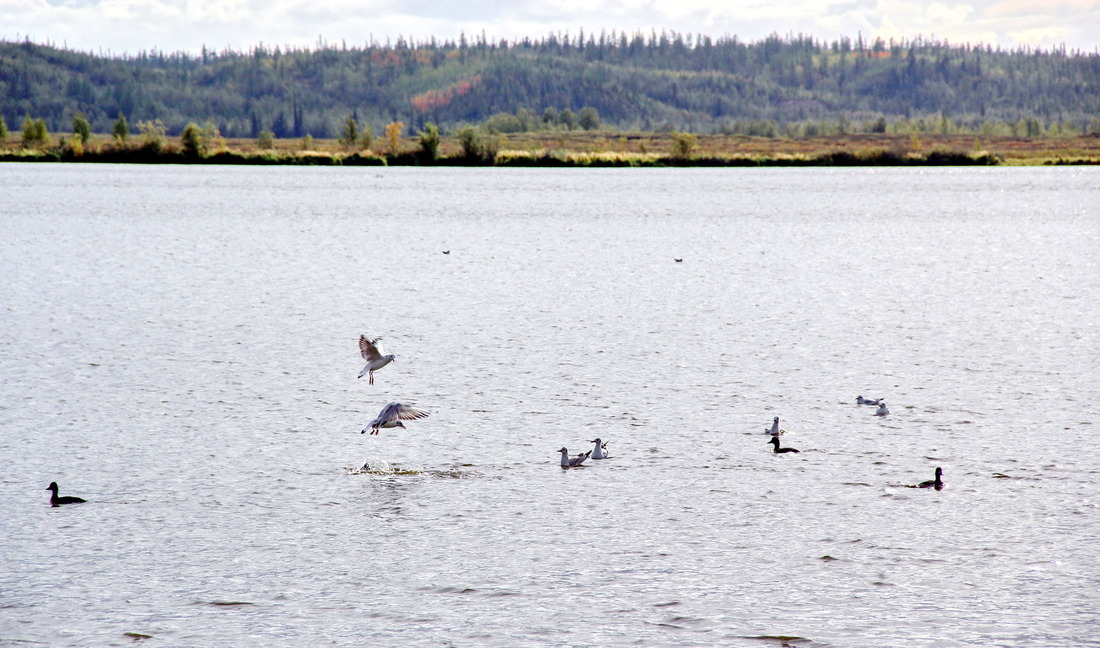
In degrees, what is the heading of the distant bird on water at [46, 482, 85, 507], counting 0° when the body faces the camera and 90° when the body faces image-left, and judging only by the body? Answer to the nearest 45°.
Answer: approximately 90°

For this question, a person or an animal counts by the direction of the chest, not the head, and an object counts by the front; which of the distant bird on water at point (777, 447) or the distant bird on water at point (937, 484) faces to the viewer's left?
the distant bird on water at point (777, 447)

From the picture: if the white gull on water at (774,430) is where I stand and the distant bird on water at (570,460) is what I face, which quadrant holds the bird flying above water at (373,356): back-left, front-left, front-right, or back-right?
front-right

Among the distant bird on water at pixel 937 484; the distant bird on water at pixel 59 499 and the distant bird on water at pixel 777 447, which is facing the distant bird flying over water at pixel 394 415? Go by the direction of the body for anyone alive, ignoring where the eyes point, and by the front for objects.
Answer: the distant bird on water at pixel 777 447

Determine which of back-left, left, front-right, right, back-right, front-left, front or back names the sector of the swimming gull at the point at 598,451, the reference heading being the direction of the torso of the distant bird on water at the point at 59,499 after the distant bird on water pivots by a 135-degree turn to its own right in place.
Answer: front-right

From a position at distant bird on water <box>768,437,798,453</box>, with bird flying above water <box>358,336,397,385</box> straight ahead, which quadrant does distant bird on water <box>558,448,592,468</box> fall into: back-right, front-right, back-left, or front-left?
front-left

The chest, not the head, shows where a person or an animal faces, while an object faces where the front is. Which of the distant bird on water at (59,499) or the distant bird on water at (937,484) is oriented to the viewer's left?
the distant bird on water at (59,499)

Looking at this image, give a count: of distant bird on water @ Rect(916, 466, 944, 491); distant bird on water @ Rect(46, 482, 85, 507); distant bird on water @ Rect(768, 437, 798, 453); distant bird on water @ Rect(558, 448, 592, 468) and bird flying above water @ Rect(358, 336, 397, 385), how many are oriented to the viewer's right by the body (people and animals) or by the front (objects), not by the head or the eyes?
2

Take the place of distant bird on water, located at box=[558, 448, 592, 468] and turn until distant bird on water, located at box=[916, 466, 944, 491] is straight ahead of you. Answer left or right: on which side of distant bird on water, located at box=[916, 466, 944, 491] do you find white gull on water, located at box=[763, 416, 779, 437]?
left

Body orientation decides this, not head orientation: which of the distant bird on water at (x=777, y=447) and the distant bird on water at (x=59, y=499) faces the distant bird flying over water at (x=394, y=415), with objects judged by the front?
the distant bird on water at (x=777, y=447)

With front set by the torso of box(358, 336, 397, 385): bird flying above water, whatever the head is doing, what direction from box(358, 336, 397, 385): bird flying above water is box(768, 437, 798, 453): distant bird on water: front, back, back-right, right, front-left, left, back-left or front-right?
front-right

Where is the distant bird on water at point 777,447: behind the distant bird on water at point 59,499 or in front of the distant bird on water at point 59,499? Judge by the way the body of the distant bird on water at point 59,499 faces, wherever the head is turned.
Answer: behind

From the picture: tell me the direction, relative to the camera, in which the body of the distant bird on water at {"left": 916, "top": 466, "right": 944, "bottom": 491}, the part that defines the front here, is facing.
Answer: to the viewer's right

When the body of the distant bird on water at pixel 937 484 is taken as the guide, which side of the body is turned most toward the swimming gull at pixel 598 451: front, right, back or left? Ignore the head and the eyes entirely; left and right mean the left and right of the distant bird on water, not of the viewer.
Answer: back
